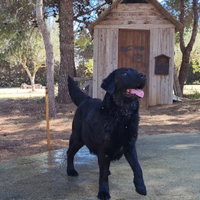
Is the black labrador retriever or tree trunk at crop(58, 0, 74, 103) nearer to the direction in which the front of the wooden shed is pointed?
the black labrador retriever

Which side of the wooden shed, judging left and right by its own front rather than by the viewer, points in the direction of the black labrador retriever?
front

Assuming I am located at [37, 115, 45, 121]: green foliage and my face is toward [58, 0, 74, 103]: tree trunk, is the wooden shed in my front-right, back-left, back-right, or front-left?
front-right

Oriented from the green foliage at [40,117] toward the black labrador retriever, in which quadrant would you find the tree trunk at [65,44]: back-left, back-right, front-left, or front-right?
back-left

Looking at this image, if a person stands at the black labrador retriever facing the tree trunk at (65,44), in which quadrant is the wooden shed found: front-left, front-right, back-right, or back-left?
front-right

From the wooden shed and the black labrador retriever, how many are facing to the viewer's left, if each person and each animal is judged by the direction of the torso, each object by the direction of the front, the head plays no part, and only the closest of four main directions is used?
0

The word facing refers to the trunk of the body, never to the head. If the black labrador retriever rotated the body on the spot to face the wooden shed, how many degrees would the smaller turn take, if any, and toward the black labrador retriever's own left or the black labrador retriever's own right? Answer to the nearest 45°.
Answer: approximately 135° to the black labrador retriever's own left

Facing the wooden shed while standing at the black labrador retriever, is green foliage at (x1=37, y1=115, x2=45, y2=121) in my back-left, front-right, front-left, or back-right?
front-left

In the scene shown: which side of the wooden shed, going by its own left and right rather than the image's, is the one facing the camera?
front

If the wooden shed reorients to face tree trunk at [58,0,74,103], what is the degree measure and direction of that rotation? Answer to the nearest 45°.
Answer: approximately 90° to its right

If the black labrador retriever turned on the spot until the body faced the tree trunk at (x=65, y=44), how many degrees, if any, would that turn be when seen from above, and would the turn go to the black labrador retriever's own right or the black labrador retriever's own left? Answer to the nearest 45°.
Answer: approximately 135° to the black labrador retriever's own left

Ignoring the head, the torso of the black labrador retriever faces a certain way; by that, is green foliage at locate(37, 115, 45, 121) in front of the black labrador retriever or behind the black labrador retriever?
behind

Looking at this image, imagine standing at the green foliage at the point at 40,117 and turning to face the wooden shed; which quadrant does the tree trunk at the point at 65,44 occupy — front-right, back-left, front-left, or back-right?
front-left

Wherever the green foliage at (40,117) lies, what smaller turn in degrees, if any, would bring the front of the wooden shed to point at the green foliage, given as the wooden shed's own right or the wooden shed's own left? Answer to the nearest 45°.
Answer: approximately 45° to the wooden shed's own right

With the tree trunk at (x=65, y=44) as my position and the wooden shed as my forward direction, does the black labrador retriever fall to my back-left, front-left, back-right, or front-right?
front-right

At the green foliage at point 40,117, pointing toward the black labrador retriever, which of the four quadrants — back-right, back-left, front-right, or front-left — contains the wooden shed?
back-left
